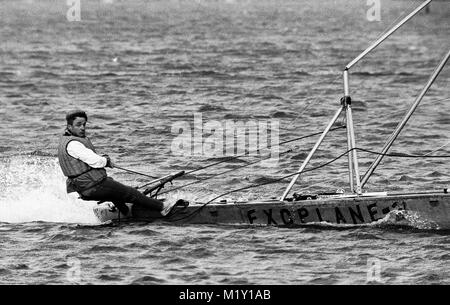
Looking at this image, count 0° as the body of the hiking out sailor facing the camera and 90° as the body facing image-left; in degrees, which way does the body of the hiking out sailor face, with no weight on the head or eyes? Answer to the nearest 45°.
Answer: approximately 270°
